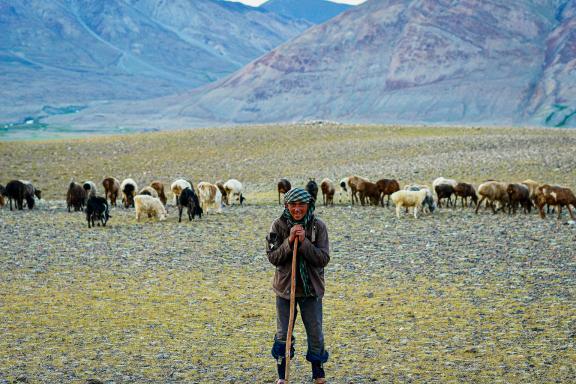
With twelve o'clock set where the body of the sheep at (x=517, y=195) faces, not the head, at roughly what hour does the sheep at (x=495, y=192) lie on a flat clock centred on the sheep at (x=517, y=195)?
the sheep at (x=495, y=192) is roughly at 7 o'clock from the sheep at (x=517, y=195).
